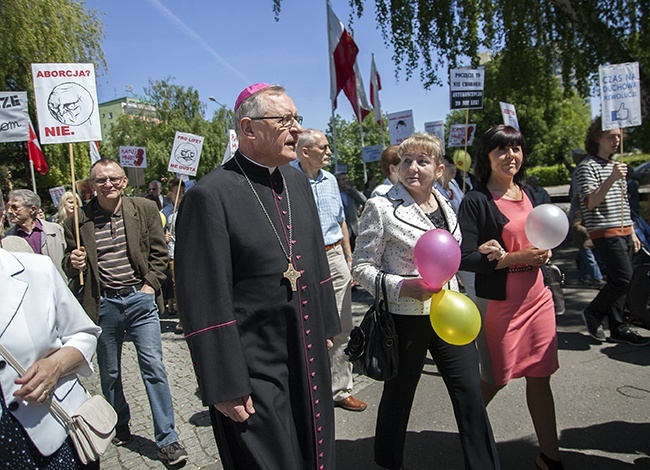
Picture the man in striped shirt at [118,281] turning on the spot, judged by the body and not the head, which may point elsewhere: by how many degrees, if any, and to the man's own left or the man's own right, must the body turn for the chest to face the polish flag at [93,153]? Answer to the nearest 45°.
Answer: approximately 180°

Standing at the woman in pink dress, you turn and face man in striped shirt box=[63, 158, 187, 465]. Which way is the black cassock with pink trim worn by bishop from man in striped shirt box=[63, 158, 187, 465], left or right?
left

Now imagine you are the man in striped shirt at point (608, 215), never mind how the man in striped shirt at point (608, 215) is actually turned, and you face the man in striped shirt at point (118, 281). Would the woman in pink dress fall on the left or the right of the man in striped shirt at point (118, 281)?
left

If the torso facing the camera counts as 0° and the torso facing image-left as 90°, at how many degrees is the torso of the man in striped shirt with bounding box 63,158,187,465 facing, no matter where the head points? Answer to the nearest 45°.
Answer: approximately 0°

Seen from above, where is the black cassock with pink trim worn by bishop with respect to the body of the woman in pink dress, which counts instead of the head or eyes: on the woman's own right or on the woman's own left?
on the woman's own right

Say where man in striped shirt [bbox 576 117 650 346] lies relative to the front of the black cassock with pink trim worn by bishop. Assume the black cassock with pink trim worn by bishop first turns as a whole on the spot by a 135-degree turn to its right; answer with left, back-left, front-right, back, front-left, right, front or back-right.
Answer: back-right

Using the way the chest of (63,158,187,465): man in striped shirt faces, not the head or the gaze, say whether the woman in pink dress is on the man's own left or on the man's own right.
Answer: on the man's own left

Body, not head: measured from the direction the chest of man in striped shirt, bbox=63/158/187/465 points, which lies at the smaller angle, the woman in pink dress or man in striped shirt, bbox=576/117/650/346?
the woman in pink dress
